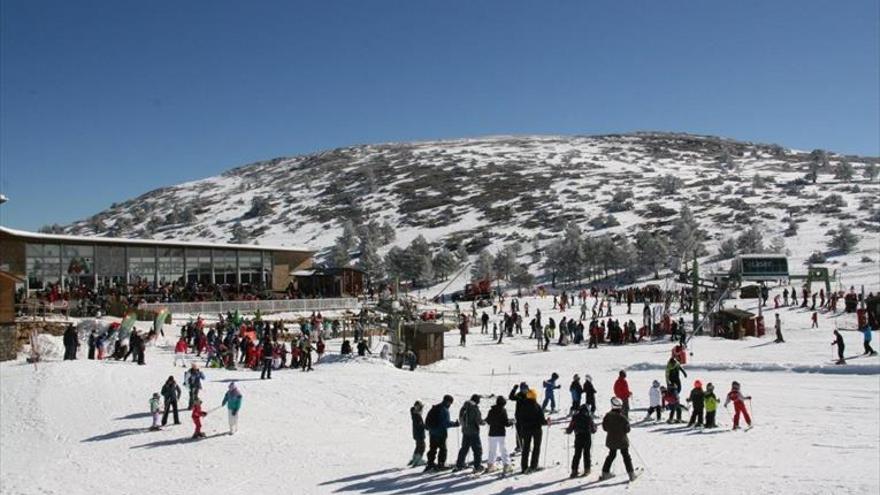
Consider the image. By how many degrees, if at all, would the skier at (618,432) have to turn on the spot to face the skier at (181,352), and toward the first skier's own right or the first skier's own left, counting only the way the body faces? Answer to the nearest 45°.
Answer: approximately 45° to the first skier's own left

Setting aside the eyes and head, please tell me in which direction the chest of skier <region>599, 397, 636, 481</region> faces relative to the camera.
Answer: away from the camera

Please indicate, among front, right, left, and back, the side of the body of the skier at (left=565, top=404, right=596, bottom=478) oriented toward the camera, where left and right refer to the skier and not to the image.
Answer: back

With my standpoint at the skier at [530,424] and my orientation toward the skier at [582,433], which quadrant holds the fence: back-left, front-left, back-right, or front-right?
back-left

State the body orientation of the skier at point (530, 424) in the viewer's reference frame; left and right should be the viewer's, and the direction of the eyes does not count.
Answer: facing away from the viewer

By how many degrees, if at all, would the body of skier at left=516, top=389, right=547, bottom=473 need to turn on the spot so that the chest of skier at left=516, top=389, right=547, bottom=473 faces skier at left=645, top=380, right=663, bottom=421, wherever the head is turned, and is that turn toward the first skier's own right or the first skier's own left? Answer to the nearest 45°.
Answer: approximately 45° to the first skier's own right

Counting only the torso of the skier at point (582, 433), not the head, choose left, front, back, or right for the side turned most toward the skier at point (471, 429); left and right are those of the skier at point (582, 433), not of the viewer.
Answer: left
